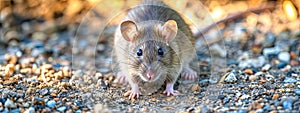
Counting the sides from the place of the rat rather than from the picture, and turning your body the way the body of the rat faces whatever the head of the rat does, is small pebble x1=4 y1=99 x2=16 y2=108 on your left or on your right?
on your right

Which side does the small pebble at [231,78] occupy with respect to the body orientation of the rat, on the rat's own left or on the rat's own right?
on the rat's own left

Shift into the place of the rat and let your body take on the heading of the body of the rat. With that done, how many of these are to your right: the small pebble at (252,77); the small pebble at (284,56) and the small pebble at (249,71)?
0

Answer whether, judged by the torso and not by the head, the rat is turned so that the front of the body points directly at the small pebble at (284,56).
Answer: no

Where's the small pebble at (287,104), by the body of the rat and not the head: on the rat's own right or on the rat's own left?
on the rat's own left

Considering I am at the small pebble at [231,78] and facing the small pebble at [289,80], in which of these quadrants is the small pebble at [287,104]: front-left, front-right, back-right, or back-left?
front-right

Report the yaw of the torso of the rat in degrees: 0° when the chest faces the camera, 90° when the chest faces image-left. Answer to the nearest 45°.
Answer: approximately 0°

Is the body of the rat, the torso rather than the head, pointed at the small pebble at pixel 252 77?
no

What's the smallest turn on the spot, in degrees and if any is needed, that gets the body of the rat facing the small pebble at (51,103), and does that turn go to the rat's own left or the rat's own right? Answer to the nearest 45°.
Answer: approximately 90° to the rat's own right

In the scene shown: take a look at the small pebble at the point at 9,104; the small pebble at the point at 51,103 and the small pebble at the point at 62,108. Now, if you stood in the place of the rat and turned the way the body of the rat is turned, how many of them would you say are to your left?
0

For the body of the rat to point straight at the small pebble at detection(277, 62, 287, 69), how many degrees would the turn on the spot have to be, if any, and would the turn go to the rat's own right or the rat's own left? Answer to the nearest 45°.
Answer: approximately 135° to the rat's own left

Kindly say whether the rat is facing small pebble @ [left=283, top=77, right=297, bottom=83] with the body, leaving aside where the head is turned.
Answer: no

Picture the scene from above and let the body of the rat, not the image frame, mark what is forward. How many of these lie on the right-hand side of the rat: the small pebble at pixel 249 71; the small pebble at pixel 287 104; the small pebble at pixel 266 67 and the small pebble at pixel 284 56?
0
